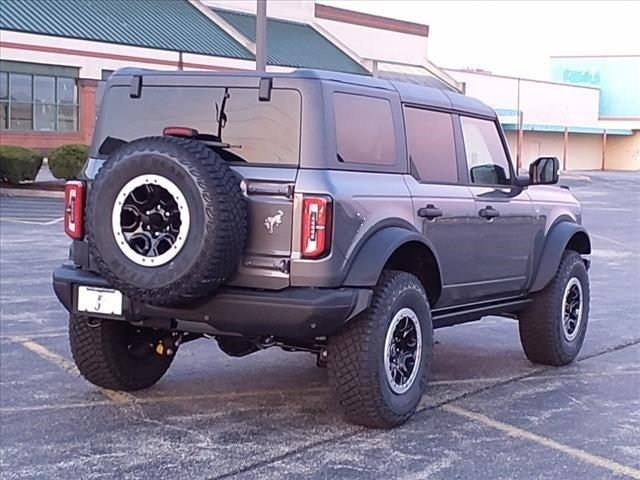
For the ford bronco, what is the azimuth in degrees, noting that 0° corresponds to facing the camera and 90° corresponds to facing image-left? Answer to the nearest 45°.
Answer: approximately 225°

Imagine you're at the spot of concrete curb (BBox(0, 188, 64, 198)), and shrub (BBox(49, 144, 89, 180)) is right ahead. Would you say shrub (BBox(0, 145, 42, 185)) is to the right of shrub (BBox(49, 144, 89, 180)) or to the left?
left

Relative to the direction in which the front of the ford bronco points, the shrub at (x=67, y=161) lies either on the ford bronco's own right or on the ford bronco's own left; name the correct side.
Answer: on the ford bronco's own left

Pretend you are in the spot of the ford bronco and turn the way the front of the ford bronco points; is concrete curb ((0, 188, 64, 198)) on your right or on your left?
on your left

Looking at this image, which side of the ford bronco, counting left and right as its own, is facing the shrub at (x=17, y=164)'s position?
left
